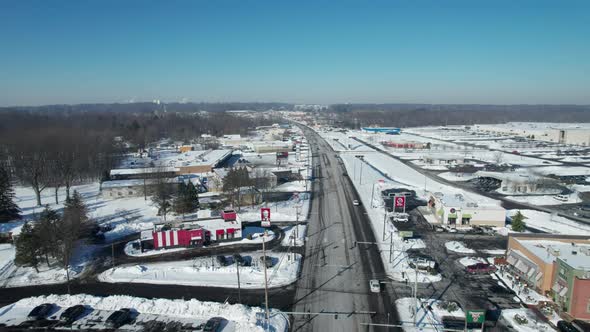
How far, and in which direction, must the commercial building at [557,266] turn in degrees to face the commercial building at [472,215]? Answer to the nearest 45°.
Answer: approximately 90° to its right

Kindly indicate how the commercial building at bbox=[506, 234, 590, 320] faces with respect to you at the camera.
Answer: facing the viewer and to the left of the viewer

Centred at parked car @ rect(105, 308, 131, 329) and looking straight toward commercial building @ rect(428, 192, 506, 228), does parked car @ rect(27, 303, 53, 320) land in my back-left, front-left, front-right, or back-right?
back-left

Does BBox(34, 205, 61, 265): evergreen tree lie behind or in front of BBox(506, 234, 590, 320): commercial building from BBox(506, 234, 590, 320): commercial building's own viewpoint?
in front

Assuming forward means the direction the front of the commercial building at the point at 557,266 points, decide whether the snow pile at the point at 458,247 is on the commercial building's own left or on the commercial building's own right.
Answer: on the commercial building's own right

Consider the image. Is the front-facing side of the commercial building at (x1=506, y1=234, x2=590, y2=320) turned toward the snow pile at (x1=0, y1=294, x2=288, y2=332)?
yes

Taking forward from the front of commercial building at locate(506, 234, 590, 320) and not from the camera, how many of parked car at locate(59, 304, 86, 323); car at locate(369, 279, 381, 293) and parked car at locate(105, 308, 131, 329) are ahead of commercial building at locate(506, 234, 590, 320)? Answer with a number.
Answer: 3

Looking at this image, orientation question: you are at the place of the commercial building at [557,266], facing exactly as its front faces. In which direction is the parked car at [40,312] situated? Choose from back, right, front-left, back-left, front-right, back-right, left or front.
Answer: front
